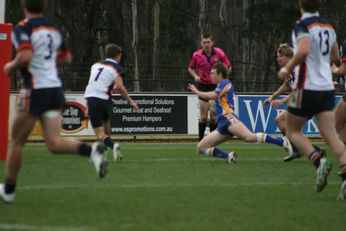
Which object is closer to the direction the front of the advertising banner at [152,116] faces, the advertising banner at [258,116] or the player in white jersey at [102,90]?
the player in white jersey

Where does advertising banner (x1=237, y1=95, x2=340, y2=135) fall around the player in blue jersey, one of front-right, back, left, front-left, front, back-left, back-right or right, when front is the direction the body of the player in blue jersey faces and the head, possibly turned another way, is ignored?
right

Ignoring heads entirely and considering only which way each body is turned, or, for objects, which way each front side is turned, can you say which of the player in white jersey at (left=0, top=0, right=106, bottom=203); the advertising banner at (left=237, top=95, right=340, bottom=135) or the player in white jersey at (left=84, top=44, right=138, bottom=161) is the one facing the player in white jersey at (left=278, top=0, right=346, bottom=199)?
the advertising banner

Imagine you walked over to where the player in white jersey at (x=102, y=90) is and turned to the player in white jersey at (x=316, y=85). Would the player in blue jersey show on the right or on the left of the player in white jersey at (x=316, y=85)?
left

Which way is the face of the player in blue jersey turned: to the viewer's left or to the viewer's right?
to the viewer's left

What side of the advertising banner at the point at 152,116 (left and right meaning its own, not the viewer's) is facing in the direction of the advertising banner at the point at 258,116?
left

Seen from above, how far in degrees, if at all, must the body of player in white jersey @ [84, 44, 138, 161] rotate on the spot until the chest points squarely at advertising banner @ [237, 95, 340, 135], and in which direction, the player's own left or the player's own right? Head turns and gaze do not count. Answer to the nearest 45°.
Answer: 0° — they already face it

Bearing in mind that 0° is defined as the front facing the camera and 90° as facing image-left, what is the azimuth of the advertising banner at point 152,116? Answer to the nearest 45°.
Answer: approximately 0°

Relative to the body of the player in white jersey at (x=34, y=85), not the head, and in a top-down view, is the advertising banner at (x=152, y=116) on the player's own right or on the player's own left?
on the player's own right

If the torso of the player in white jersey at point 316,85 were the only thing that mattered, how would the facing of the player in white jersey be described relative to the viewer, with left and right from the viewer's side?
facing away from the viewer and to the left of the viewer

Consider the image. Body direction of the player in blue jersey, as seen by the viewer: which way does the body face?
to the viewer's left

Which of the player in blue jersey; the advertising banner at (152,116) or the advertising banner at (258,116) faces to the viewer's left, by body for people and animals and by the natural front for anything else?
the player in blue jersey

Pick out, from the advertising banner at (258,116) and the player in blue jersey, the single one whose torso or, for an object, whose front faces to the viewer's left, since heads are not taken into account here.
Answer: the player in blue jersey
